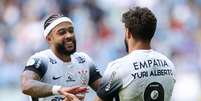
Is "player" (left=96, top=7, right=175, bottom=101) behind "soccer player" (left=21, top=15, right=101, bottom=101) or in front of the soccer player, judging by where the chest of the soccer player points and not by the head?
in front

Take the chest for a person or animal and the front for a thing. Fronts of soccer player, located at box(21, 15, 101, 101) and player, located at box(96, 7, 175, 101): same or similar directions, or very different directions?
very different directions

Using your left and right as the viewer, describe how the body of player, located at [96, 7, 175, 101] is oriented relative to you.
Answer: facing away from the viewer and to the left of the viewer

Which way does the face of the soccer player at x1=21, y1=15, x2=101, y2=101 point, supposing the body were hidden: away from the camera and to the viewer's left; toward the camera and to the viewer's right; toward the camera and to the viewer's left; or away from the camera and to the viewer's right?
toward the camera and to the viewer's right

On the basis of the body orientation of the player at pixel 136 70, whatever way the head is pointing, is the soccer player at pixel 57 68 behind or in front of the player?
in front

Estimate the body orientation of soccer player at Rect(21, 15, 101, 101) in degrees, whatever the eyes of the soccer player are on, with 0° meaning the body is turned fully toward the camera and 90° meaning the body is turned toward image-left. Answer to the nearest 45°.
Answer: approximately 315°
